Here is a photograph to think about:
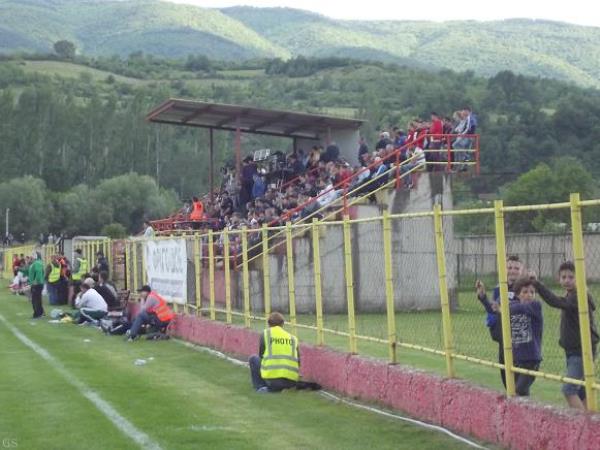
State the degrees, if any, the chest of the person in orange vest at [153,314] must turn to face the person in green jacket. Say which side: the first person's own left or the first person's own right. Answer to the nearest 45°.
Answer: approximately 45° to the first person's own right

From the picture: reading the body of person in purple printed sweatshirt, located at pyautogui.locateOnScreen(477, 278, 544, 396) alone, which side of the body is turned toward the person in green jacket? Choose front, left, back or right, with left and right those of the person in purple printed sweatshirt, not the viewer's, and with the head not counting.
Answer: right

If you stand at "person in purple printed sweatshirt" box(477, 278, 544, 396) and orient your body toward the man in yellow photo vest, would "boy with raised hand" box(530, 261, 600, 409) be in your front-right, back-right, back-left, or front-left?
back-left

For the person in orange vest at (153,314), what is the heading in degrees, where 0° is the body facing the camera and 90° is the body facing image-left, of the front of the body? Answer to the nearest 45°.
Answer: approximately 90°

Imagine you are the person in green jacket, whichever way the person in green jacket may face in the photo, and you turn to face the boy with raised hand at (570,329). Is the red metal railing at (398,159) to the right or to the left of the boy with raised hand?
left

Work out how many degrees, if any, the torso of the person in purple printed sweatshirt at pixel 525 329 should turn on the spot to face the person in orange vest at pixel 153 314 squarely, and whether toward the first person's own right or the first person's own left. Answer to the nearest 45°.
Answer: approximately 90° to the first person's own right
